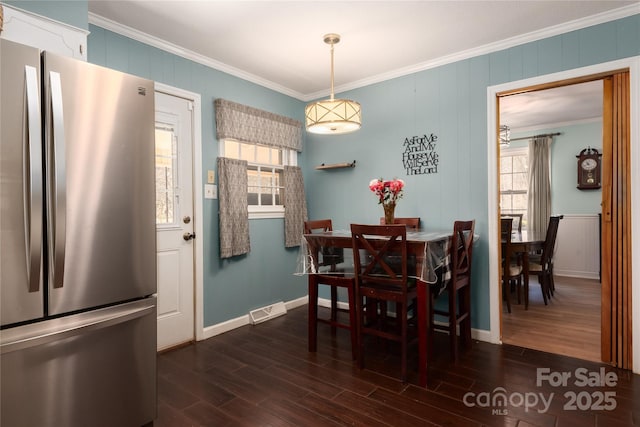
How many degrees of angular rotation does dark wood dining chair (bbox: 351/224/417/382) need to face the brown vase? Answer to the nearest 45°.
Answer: approximately 45° to its left

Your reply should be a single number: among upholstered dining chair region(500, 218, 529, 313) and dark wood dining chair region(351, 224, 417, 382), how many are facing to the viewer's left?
0

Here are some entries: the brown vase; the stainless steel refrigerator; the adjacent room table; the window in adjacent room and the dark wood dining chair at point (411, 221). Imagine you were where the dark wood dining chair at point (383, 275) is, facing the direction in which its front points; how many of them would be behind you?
1

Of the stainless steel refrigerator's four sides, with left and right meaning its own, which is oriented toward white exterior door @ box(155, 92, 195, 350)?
left

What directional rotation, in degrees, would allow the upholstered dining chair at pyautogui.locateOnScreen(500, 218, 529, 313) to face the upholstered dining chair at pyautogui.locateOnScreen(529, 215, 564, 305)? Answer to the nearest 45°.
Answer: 0° — it already faces it

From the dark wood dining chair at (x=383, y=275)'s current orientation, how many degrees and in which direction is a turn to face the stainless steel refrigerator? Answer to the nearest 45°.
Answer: approximately 180°

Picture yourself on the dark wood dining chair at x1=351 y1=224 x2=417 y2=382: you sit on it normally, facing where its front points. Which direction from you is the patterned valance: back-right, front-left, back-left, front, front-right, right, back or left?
left

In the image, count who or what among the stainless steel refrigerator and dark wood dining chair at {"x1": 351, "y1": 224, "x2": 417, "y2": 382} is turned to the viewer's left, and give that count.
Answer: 0

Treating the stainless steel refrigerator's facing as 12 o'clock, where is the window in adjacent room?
The window in adjacent room is roughly at 10 o'clock from the stainless steel refrigerator.

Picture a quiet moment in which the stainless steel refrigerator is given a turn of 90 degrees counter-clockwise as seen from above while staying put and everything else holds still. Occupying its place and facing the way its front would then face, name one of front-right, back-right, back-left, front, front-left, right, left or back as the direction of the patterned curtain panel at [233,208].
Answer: front

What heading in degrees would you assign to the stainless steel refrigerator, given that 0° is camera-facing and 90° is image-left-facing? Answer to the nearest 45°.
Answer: approximately 315°

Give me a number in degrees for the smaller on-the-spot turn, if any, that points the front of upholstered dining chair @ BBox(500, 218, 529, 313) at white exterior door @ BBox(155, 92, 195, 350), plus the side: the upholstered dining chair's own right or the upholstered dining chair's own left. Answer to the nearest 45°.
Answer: approximately 180°

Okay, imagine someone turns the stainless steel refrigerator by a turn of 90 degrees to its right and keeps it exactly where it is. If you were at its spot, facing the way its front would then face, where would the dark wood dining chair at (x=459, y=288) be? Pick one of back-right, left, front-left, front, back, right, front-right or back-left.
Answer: back-left

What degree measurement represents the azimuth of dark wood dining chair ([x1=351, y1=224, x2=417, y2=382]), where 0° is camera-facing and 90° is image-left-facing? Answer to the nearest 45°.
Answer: approximately 225°

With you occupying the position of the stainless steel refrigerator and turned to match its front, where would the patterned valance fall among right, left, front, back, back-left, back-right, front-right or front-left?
left

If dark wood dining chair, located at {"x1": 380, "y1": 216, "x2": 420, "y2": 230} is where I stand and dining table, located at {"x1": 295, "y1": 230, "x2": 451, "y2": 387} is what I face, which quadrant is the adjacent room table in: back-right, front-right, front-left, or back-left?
back-left

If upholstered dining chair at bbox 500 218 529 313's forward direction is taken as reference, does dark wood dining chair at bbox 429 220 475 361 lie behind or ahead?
behind

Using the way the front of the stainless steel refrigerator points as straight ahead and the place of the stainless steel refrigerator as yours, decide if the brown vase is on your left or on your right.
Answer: on your left

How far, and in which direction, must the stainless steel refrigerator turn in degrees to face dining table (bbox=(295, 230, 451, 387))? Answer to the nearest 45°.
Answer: approximately 45° to its left
